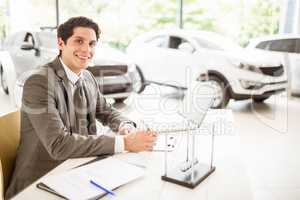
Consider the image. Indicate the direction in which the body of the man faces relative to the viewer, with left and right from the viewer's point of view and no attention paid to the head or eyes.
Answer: facing the viewer and to the right of the viewer

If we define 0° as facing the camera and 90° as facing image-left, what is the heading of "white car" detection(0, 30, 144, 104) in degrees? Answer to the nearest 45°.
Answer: approximately 315°

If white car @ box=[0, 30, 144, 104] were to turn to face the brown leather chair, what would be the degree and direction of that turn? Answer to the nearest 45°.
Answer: approximately 45° to its right

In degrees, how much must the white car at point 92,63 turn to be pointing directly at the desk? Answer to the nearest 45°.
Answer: approximately 45° to its right

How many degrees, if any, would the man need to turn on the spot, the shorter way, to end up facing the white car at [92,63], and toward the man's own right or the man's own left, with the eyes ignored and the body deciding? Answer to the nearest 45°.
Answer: approximately 135° to the man's own left

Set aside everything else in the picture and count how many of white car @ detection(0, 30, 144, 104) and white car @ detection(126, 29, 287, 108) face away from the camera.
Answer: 0

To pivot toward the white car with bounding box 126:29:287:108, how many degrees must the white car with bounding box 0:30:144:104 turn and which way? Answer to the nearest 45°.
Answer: approximately 45° to its left

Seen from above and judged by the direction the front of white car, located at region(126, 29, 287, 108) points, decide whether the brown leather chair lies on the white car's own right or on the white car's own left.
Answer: on the white car's own right

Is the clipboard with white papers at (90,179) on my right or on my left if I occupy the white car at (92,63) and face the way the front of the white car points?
on my right

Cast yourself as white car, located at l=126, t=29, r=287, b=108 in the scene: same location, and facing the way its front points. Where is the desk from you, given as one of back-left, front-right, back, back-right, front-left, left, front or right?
front-right

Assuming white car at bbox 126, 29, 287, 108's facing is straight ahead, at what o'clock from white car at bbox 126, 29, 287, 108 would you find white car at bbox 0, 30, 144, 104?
white car at bbox 0, 30, 144, 104 is roughly at 4 o'clock from white car at bbox 126, 29, 287, 108.

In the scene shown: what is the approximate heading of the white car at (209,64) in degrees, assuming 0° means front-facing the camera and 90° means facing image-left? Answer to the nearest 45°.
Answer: approximately 315°

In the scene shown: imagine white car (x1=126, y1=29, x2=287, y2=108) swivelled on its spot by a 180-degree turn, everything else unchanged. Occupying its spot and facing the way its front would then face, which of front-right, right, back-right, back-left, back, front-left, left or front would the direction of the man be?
back-left
